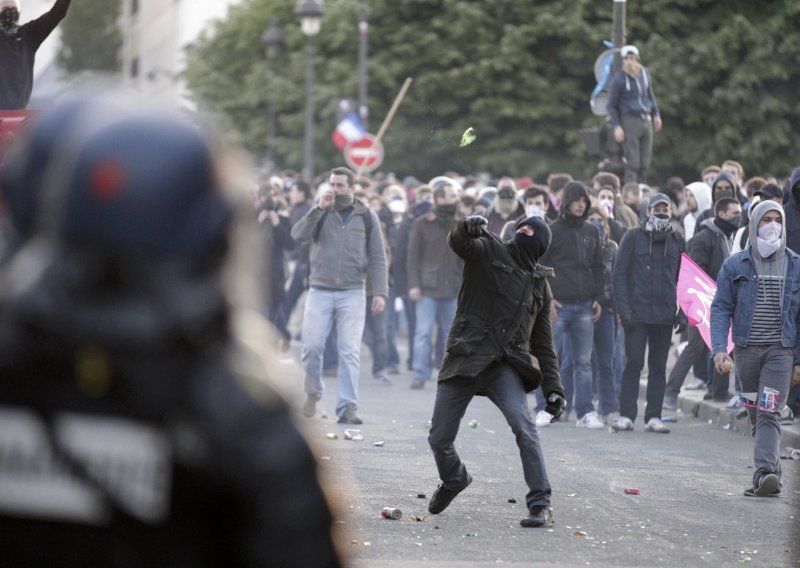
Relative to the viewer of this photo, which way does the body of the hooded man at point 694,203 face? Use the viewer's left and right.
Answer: facing the viewer and to the left of the viewer

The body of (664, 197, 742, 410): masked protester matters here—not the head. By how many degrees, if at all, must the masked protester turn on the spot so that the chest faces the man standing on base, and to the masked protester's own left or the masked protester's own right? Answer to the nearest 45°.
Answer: approximately 135° to the masked protester's own left

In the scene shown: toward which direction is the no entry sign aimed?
toward the camera

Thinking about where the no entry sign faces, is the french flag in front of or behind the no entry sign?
behind

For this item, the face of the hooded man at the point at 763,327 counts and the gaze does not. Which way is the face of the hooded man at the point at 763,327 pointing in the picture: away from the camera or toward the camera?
toward the camera

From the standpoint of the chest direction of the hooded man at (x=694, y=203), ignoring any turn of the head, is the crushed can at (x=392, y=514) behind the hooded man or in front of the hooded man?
in front

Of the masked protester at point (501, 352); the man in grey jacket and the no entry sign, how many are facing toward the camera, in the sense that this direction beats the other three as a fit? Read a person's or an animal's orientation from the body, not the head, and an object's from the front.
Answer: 3

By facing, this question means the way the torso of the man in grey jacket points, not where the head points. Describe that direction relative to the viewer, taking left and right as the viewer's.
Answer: facing the viewer

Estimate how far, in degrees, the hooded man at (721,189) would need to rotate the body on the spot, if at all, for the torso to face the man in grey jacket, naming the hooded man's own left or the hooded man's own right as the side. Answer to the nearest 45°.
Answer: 0° — they already face them

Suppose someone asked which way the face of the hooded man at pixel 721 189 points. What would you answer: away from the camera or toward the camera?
toward the camera

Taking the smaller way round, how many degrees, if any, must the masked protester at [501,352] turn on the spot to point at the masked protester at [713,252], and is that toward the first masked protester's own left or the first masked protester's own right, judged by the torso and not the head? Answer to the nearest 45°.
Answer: approximately 180°

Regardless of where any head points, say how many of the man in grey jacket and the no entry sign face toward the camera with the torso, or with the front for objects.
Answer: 2

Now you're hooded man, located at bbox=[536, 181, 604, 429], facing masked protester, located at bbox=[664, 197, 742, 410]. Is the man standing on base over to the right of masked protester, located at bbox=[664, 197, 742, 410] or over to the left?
left

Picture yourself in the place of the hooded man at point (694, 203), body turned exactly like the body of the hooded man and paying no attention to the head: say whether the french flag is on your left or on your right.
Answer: on your right

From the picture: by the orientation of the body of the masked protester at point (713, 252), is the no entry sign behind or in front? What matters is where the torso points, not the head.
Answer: behind

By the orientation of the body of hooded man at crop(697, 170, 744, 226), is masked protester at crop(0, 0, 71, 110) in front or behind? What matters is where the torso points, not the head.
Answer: in front
